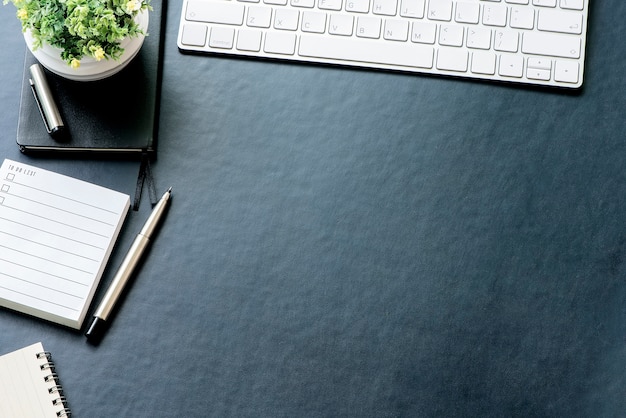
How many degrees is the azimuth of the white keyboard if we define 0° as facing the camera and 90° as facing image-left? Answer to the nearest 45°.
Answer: approximately 0°
